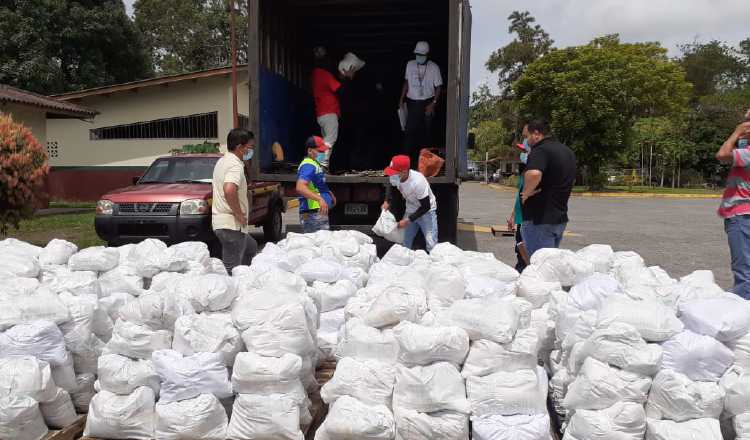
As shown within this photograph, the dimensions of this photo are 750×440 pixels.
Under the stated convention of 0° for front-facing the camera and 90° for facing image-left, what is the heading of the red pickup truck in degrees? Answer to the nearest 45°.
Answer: approximately 45°

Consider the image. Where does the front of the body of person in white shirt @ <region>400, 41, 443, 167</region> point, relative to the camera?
toward the camera

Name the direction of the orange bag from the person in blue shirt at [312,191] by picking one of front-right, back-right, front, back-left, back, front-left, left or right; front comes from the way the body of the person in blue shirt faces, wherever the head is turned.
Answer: left

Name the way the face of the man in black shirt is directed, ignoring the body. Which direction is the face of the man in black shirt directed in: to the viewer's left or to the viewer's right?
to the viewer's left

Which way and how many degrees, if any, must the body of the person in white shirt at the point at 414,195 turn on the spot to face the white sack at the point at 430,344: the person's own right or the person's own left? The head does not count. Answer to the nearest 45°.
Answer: approximately 45° to the person's own left

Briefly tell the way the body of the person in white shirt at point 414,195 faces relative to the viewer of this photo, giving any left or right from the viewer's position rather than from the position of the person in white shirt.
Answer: facing the viewer and to the left of the viewer

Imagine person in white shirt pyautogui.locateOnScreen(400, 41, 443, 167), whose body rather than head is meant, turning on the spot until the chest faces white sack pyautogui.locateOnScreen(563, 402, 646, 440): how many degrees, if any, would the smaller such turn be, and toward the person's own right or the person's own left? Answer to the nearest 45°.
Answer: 0° — they already face it

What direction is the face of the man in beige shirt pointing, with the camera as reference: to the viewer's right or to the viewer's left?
to the viewer's right

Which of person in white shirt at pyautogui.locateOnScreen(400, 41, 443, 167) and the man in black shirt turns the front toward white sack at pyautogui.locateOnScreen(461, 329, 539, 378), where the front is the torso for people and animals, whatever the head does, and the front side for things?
the person in white shirt

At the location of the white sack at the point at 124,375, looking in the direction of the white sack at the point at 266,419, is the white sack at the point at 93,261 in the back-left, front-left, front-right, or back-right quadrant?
back-left

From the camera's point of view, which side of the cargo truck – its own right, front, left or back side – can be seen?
back

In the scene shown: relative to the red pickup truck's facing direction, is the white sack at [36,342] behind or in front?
in front

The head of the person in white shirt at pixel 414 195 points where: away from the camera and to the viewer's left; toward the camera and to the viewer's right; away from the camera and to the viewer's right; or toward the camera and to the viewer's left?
toward the camera and to the viewer's left

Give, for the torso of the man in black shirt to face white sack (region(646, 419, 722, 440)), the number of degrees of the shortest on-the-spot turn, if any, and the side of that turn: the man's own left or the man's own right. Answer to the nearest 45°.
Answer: approximately 135° to the man's own left

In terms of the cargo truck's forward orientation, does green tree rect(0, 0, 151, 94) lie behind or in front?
in front

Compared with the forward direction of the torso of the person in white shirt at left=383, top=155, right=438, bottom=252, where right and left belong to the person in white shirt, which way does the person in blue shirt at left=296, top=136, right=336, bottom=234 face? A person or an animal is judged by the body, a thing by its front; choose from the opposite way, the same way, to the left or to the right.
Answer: to the left

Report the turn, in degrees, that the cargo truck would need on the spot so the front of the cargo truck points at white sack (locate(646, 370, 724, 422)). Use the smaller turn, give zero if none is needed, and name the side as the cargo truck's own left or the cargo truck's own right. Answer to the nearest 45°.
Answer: approximately 180°

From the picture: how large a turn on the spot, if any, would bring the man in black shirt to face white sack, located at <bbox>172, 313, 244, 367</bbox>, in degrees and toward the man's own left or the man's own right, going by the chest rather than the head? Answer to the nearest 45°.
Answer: approximately 90° to the man's own left
